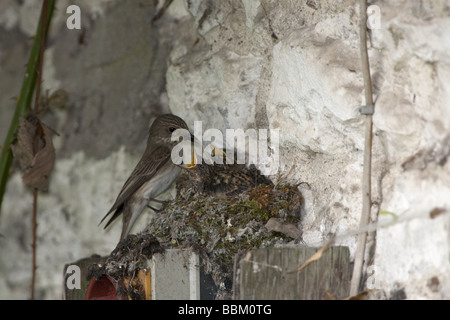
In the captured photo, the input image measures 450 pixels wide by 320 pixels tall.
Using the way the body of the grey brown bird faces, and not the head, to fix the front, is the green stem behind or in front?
behind

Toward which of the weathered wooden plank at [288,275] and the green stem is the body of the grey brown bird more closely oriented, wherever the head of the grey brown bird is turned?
the weathered wooden plank

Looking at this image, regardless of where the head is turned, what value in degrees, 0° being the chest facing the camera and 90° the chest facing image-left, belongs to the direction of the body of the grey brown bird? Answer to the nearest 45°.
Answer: approximately 270°

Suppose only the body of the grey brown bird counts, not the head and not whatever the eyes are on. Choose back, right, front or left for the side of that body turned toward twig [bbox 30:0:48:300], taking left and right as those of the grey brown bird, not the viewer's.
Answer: back
